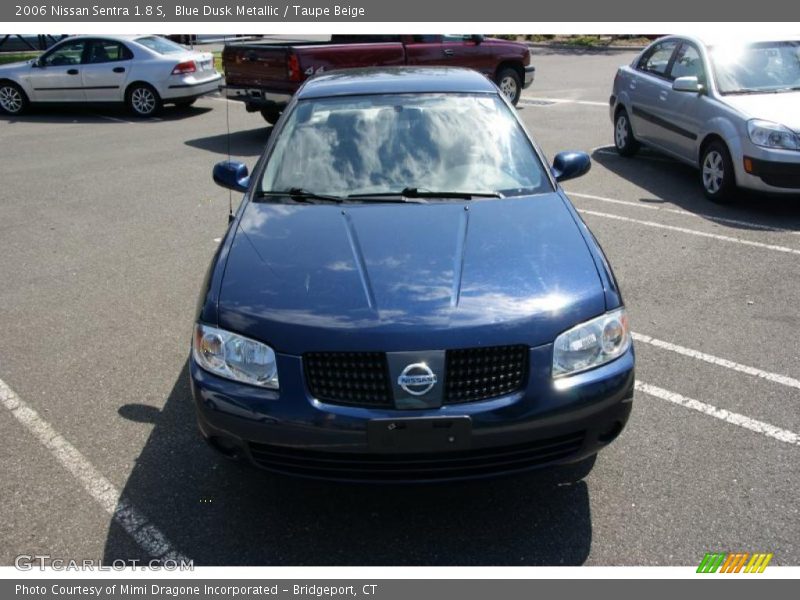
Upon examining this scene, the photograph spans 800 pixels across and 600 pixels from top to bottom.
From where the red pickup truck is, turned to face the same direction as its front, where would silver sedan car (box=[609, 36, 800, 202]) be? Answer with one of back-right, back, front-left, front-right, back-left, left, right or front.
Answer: right

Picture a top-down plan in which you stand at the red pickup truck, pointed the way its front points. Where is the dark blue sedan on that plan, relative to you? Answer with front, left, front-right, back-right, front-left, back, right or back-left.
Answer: back-right

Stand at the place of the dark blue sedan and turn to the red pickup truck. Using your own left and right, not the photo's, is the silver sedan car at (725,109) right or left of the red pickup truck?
right

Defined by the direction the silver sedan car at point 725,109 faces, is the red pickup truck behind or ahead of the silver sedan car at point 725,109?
behind

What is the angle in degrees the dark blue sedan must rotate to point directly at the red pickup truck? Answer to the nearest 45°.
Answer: approximately 180°

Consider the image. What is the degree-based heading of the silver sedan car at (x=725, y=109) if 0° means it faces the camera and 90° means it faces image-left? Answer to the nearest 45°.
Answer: approximately 315°

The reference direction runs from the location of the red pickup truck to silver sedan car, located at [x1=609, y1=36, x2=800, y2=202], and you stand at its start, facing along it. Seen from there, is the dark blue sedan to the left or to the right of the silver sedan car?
right

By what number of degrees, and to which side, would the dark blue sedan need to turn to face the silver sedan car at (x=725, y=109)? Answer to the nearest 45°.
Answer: approximately 135° to its left

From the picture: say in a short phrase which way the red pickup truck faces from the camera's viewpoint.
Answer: facing away from the viewer and to the right of the viewer
